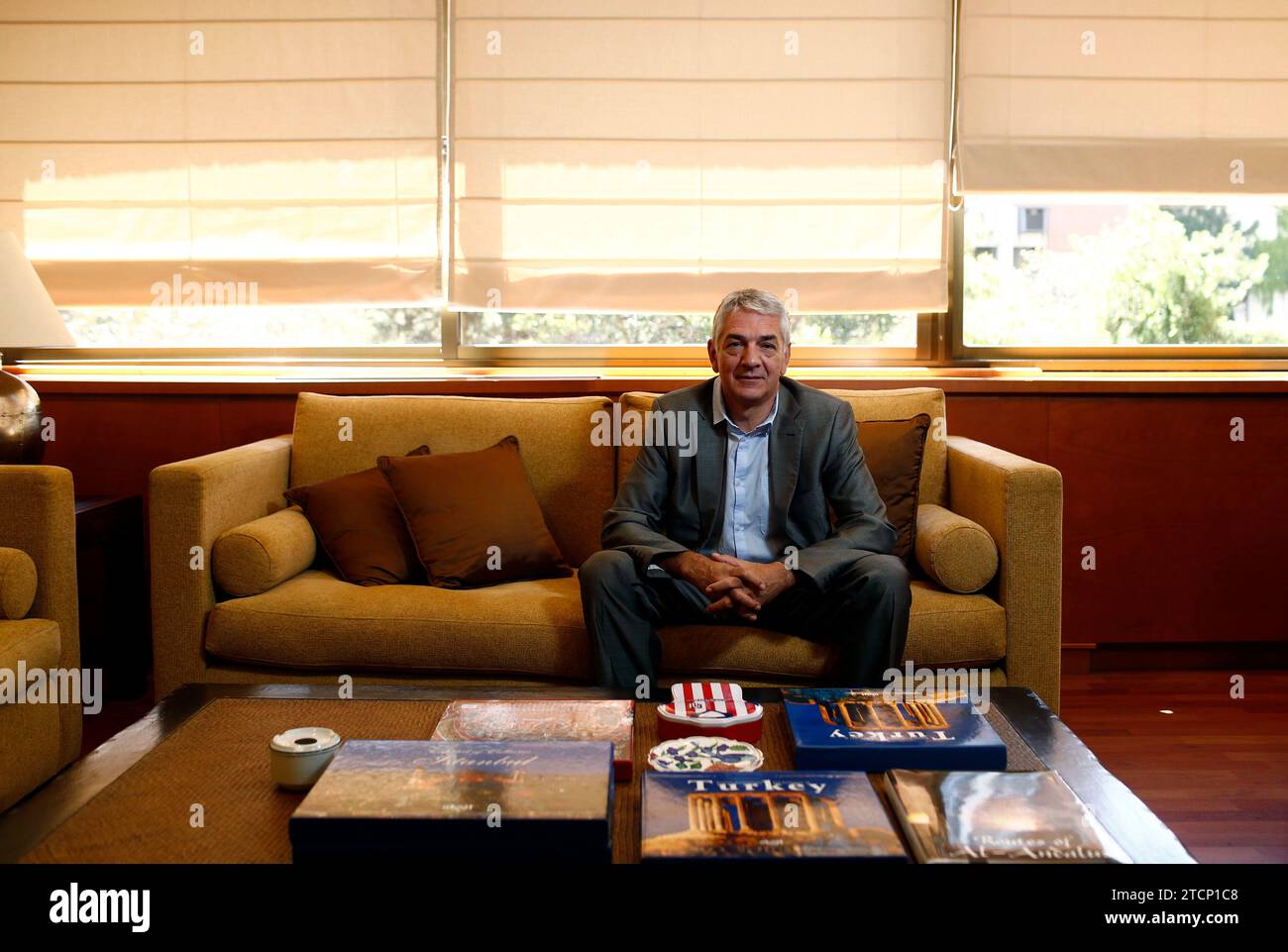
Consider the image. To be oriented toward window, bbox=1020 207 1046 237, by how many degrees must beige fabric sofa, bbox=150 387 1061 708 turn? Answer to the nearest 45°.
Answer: approximately 135° to its left

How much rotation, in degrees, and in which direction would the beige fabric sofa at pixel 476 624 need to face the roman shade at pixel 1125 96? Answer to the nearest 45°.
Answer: approximately 135° to its left

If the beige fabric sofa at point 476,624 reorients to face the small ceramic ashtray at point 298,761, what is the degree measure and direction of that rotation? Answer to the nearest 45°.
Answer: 0° — it already faces it

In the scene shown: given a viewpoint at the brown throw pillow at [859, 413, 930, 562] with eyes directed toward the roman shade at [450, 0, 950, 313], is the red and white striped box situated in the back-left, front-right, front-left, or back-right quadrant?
back-left

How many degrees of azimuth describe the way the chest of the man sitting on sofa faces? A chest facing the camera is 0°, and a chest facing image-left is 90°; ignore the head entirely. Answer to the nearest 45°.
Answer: approximately 0°

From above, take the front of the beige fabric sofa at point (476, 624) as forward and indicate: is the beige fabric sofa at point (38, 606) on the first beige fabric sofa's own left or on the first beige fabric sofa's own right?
on the first beige fabric sofa's own right

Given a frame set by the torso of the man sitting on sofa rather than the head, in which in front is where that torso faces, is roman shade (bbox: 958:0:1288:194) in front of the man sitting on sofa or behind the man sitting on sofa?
behind

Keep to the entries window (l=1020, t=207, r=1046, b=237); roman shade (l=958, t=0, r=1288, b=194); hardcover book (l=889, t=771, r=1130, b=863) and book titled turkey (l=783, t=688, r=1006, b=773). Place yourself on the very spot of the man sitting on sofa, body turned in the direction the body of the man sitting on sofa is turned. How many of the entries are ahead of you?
2

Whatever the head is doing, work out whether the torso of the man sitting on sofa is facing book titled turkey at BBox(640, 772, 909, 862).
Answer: yes

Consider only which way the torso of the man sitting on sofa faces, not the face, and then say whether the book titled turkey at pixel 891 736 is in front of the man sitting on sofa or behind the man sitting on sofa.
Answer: in front

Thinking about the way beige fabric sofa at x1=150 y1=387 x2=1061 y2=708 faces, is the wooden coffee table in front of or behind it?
in front
